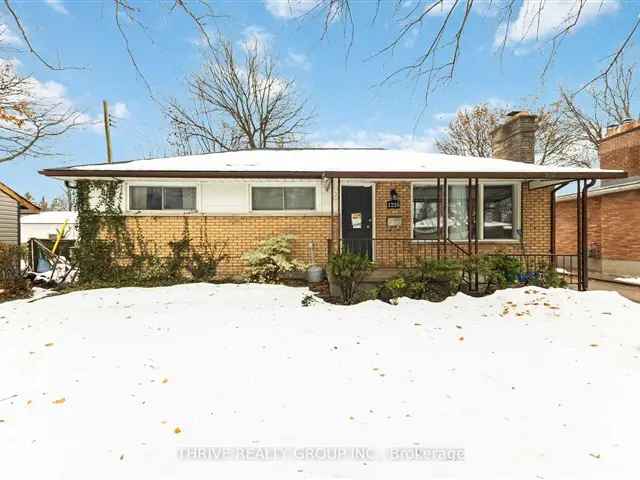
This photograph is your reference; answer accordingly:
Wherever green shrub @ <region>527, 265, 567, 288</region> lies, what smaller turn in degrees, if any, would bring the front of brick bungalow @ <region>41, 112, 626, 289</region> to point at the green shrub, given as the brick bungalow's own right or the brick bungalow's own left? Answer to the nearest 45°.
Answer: approximately 90° to the brick bungalow's own left

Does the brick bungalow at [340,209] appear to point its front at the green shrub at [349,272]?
yes

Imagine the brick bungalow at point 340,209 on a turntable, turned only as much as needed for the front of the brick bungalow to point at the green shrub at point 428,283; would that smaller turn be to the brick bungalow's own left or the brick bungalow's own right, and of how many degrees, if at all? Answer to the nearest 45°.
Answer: approximately 45° to the brick bungalow's own left

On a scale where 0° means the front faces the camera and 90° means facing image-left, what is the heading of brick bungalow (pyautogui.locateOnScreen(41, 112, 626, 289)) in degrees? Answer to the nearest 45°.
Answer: approximately 0°

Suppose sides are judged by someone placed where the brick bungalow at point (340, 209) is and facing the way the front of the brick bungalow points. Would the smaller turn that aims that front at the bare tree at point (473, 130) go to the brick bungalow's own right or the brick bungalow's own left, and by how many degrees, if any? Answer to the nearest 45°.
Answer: approximately 135° to the brick bungalow's own left

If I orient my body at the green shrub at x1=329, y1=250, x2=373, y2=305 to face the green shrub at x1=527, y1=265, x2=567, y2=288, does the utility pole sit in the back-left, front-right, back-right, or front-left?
back-left

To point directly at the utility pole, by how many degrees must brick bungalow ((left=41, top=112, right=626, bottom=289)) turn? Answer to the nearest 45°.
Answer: approximately 135° to its right

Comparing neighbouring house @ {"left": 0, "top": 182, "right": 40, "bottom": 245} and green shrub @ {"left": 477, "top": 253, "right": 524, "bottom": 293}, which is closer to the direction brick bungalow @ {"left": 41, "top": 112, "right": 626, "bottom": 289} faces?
the green shrub

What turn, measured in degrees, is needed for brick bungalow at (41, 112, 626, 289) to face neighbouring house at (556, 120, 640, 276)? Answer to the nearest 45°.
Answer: approximately 90° to its left

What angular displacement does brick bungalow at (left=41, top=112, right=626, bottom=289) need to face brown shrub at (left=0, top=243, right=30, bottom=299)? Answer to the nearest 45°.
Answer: approximately 90° to its right

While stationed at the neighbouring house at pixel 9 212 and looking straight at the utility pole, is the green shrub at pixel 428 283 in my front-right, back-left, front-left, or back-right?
back-right

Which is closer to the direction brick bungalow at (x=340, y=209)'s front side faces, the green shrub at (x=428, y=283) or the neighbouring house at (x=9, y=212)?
the green shrub
